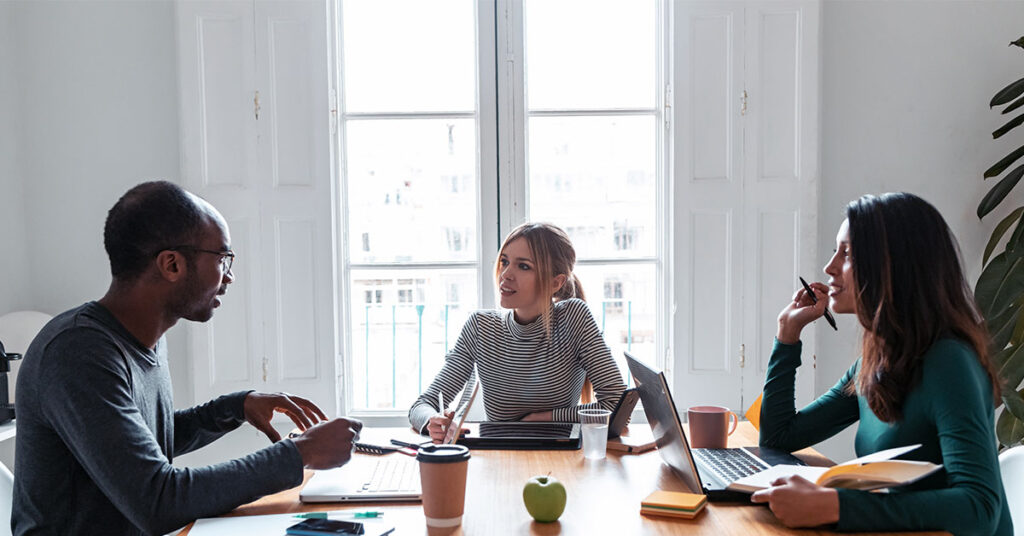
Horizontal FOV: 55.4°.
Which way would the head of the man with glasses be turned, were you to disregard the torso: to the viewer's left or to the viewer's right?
to the viewer's right

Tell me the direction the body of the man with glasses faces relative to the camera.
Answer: to the viewer's right

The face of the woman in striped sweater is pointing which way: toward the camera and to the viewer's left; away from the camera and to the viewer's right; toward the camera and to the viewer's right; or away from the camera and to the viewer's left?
toward the camera and to the viewer's left

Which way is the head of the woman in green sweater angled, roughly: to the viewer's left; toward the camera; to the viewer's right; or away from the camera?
to the viewer's left

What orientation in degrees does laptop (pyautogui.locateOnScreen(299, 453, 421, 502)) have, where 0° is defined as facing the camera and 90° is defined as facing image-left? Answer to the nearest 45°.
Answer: approximately 90°

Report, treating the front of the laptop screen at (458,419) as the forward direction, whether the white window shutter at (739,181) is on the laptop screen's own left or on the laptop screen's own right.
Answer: on the laptop screen's own right

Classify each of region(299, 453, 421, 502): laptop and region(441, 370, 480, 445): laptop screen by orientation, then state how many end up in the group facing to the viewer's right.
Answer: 0

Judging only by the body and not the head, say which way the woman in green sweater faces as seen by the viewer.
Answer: to the viewer's left
